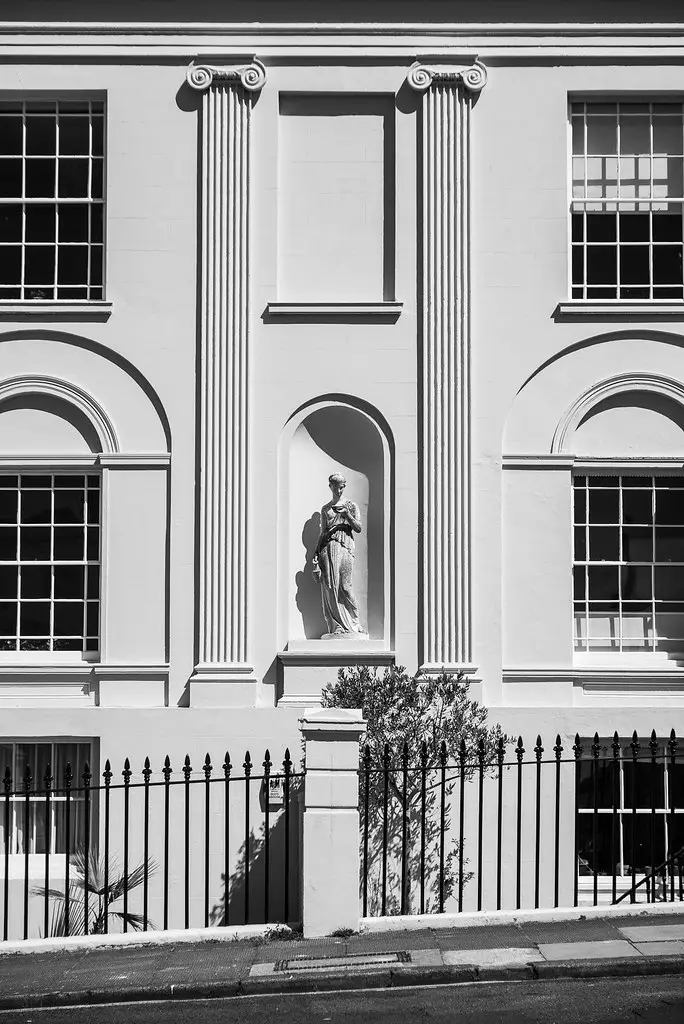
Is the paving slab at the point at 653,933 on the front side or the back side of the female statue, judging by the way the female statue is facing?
on the front side

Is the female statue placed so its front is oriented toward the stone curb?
yes

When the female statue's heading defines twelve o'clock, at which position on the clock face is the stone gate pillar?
The stone gate pillar is roughly at 12 o'clock from the female statue.

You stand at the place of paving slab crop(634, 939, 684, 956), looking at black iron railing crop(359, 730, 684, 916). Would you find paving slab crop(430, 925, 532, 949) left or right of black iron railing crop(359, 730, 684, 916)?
left

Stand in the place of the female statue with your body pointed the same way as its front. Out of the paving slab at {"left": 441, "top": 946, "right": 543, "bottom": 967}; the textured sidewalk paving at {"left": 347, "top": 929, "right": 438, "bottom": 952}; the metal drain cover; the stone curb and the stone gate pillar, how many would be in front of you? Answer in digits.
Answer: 5

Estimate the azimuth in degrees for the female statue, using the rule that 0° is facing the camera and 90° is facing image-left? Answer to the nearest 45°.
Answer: approximately 0°

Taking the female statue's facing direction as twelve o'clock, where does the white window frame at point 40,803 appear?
The white window frame is roughly at 3 o'clock from the female statue.

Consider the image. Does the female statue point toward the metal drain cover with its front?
yes

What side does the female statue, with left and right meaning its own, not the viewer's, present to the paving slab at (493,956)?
front

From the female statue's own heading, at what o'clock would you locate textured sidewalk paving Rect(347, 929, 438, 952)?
The textured sidewalk paving is roughly at 12 o'clock from the female statue.
